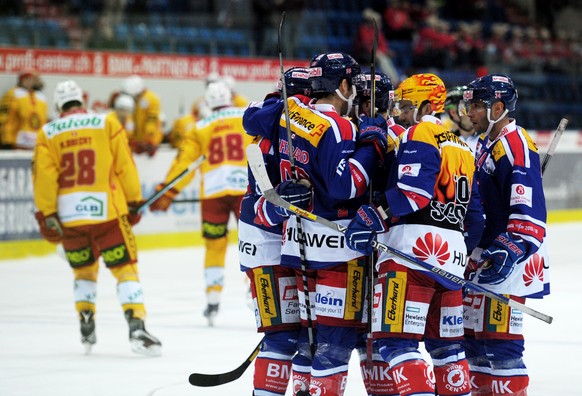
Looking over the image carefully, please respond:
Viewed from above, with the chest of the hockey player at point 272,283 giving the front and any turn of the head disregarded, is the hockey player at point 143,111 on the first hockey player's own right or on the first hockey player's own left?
on the first hockey player's own left

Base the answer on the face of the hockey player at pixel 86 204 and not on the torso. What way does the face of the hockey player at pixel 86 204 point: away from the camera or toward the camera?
away from the camera

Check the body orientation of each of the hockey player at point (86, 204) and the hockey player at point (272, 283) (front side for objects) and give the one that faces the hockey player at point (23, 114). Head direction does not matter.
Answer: the hockey player at point (86, 204)

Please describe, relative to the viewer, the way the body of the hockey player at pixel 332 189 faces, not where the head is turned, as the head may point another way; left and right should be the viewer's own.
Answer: facing away from the viewer and to the right of the viewer

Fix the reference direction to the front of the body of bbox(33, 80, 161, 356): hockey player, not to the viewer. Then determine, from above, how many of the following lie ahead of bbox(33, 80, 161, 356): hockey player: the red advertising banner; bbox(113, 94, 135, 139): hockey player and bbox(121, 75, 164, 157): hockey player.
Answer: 3

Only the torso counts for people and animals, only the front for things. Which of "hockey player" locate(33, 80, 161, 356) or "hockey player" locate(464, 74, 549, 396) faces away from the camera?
"hockey player" locate(33, 80, 161, 356)

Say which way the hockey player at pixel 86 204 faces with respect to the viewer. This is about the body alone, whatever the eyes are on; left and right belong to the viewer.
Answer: facing away from the viewer

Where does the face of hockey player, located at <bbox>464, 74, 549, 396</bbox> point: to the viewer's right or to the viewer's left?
to the viewer's left

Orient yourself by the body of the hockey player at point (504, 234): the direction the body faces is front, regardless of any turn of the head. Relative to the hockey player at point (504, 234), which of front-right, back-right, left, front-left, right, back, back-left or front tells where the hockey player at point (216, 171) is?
front-right
